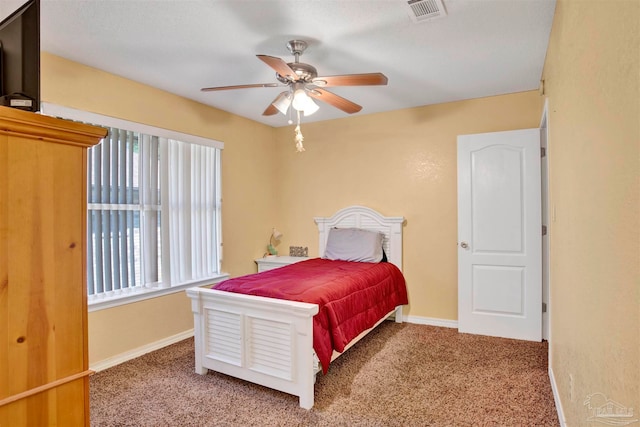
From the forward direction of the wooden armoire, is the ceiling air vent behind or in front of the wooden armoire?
in front

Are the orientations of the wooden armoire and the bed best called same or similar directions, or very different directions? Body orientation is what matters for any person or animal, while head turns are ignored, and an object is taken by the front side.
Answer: very different directions

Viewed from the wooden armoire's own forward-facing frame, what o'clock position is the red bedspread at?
The red bedspread is roughly at 11 o'clock from the wooden armoire.

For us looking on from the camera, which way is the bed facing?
facing the viewer and to the left of the viewer

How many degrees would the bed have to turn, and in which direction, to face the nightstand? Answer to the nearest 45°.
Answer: approximately 135° to its right

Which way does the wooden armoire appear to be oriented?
to the viewer's right

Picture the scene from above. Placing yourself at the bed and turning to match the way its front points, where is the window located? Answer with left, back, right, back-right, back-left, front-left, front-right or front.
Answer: right

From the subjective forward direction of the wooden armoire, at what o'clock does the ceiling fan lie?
The ceiling fan is roughly at 11 o'clock from the wooden armoire.

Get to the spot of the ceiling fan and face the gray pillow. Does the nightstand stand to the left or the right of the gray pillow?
left
